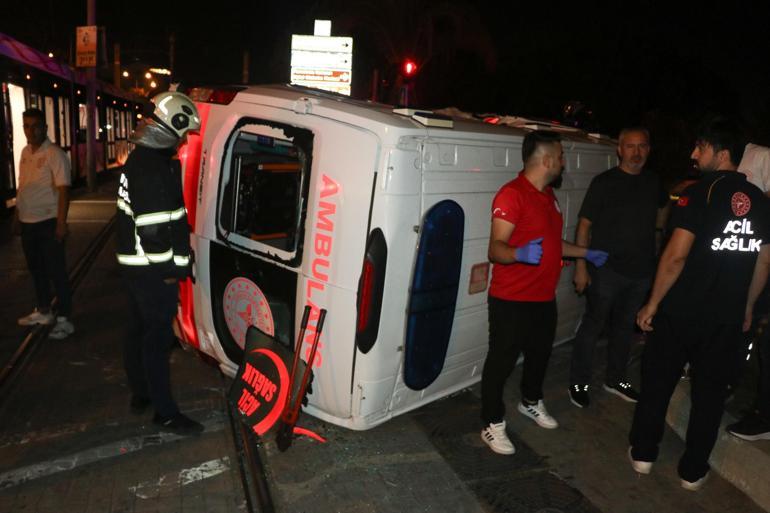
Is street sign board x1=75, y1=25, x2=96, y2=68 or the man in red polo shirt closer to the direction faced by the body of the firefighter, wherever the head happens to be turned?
the man in red polo shirt

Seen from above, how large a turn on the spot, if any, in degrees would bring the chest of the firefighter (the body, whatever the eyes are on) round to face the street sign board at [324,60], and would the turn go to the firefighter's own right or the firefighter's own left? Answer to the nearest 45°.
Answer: approximately 90° to the firefighter's own left

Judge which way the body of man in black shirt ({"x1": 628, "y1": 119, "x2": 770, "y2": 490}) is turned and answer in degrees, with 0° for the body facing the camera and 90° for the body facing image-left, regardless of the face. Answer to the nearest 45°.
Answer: approximately 135°

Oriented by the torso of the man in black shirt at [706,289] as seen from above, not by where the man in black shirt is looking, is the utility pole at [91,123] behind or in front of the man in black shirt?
in front

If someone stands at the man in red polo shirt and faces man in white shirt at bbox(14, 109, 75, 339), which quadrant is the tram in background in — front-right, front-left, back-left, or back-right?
front-right

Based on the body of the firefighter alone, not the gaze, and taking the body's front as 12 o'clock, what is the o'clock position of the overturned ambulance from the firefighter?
The overturned ambulance is roughly at 1 o'clock from the firefighter.

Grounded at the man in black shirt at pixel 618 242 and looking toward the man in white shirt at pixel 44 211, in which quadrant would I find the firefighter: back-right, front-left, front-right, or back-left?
front-left

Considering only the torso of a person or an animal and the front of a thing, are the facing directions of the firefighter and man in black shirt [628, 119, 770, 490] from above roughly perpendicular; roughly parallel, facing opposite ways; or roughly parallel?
roughly perpendicular

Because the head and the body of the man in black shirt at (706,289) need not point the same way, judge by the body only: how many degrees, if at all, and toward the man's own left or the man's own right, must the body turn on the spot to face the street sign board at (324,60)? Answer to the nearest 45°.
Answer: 0° — they already face it

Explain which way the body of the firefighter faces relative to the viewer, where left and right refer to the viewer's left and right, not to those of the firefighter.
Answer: facing to the right of the viewer

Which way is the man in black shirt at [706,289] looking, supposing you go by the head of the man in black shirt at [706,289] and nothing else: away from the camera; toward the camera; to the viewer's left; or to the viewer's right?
to the viewer's left

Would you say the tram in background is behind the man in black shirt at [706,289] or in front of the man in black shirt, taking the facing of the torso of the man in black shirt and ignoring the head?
in front

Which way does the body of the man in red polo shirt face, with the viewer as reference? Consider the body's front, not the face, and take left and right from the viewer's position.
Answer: facing the viewer and to the right of the viewer

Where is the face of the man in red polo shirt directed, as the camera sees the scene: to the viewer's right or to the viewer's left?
to the viewer's right

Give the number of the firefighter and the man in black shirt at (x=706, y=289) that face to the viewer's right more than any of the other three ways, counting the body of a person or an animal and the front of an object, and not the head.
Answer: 1

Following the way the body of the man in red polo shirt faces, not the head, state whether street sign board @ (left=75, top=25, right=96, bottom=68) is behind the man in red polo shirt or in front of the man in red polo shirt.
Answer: behind
